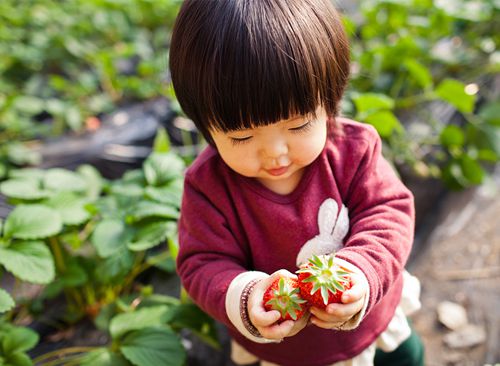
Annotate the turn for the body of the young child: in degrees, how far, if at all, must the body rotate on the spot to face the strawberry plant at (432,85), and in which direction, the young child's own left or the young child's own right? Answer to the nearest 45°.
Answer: approximately 135° to the young child's own left

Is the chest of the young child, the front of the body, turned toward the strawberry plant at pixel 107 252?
no

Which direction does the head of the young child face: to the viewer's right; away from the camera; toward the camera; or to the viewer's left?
toward the camera

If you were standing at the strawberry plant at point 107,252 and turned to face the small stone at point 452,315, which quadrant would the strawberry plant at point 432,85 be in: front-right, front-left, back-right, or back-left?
front-left

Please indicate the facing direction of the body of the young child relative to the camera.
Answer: toward the camera
